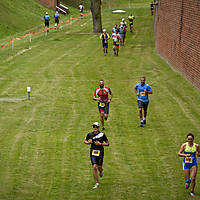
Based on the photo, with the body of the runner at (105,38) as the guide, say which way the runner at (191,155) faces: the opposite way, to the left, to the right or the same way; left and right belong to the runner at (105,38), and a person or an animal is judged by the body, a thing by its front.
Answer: the same way

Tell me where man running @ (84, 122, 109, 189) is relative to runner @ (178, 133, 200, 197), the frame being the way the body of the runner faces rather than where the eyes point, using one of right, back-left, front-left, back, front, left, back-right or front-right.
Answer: right

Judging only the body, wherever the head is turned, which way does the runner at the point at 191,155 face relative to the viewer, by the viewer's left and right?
facing the viewer

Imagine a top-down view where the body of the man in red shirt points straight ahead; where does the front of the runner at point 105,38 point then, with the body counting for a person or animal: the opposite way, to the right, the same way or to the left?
the same way

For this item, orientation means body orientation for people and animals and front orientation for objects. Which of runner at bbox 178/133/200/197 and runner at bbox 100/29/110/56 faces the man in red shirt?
runner at bbox 100/29/110/56

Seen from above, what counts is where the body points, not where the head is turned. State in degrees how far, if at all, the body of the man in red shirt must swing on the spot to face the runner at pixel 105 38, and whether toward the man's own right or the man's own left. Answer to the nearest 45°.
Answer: approximately 180°

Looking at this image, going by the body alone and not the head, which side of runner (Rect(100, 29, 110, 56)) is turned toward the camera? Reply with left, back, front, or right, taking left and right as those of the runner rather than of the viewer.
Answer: front

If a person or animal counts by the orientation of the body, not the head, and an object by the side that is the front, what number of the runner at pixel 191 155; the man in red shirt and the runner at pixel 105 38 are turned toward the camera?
3

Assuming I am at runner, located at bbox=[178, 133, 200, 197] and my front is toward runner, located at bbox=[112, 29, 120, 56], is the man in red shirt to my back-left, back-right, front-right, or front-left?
front-left

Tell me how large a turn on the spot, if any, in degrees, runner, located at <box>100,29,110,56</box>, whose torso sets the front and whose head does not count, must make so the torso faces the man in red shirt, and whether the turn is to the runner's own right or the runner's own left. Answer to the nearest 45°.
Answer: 0° — they already face them

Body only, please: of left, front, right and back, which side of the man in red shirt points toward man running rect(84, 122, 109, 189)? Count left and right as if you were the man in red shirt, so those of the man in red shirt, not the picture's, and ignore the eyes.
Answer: front

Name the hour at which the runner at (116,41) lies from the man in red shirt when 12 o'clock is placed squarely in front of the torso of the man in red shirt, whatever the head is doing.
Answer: The runner is roughly at 6 o'clock from the man in red shirt.

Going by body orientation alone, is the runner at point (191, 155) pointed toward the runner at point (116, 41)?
no

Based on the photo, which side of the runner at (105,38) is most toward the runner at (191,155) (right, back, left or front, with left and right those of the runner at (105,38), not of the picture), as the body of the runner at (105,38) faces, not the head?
front

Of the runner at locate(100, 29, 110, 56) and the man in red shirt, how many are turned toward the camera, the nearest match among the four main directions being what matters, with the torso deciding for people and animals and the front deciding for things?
2
